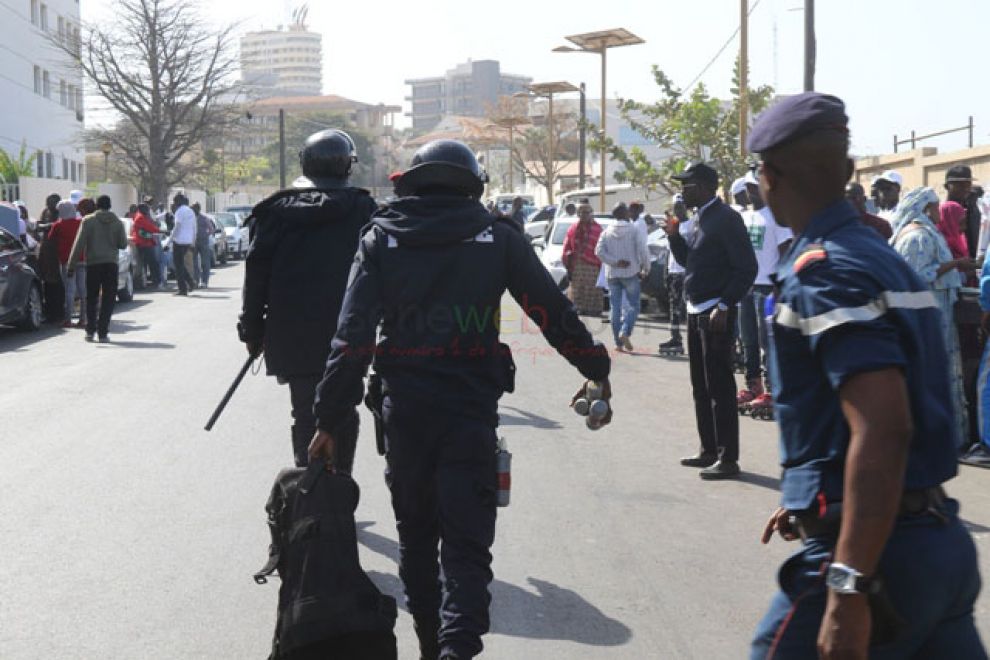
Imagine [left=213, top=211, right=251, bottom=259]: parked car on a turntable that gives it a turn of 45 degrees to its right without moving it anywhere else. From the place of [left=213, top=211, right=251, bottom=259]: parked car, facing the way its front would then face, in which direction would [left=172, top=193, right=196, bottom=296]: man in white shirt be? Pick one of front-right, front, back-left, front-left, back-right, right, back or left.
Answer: front-left

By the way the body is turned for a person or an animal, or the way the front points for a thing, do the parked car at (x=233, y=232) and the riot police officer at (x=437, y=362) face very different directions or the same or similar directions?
very different directions

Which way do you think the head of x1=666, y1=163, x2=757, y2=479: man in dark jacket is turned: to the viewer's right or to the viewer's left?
to the viewer's left

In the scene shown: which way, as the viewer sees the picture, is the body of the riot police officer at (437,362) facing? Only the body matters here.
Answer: away from the camera

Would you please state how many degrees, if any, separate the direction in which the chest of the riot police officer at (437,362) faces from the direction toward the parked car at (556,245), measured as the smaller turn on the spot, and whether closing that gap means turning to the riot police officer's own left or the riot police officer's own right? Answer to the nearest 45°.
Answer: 0° — they already face it

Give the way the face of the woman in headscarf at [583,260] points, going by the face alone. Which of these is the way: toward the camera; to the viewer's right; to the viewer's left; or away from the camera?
toward the camera

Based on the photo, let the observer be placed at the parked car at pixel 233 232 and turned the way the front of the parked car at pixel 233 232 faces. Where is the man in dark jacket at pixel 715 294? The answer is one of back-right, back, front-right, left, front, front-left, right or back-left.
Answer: front

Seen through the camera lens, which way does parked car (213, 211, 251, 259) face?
facing the viewer

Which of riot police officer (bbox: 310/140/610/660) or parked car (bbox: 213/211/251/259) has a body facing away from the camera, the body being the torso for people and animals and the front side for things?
the riot police officer
